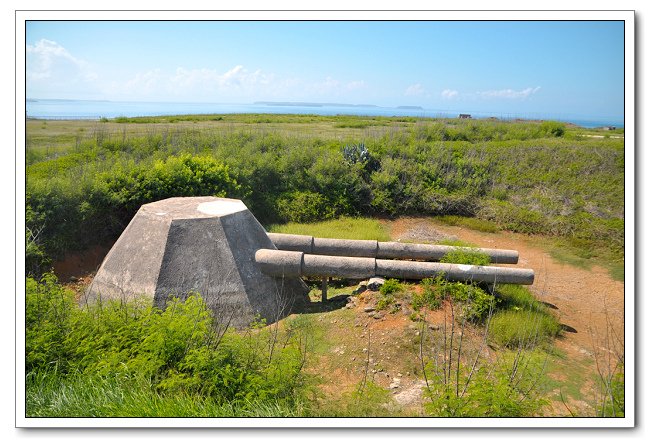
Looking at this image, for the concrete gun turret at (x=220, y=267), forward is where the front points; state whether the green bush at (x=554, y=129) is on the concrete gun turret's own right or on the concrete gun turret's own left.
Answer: on the concrete gun turret's own left

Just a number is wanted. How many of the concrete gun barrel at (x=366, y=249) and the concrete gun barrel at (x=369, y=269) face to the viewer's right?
2

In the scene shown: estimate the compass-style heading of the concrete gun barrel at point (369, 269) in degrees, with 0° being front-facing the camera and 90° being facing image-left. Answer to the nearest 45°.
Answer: approximately 270°

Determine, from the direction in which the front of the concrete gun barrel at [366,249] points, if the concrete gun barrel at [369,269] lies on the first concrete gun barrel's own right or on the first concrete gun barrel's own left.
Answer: on the first concrete gun barrel's own right

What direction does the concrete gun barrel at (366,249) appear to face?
to the viewer's right

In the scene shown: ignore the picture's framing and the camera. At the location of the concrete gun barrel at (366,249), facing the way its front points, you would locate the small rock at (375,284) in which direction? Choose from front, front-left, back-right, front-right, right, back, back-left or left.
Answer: right

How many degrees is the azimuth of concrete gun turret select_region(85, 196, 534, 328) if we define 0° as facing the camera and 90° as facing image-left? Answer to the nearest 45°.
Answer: approximately 270°
